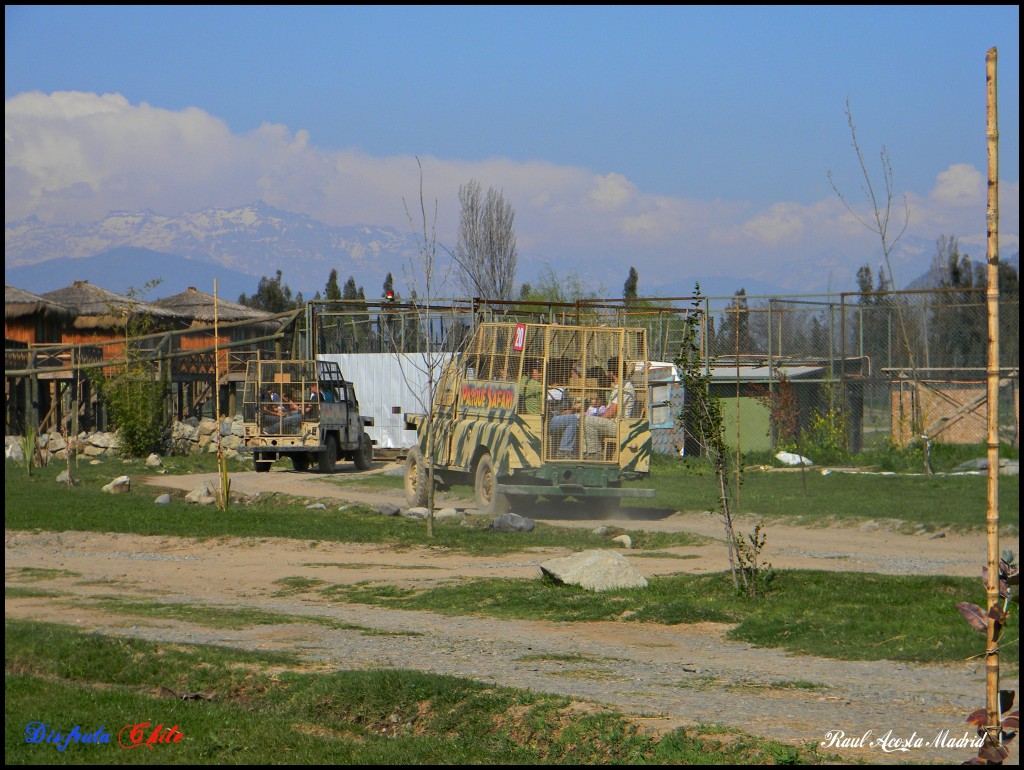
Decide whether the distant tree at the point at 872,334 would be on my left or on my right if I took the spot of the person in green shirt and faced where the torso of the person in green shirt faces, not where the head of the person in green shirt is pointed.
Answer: on my left

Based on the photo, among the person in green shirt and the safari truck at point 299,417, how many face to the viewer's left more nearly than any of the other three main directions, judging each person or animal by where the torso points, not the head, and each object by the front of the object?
0

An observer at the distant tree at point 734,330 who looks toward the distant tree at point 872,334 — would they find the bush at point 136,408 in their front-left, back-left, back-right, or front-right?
back-right

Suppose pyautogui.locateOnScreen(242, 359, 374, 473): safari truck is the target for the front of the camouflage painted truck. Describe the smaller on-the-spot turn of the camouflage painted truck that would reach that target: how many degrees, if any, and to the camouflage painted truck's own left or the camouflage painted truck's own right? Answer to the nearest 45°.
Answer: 0° — it already faces it
